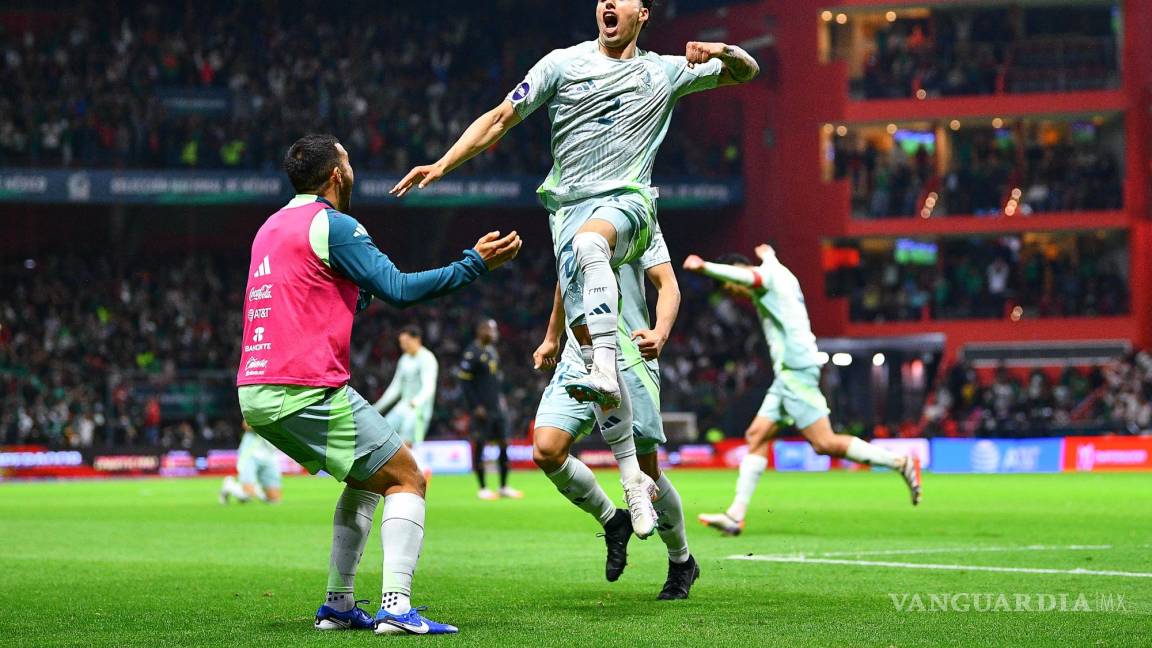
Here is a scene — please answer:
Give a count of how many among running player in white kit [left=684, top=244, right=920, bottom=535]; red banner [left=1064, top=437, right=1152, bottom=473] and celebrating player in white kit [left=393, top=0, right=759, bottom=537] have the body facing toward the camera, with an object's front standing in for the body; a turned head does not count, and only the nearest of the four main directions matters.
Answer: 2

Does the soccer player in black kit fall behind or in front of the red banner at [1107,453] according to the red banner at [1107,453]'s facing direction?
in front

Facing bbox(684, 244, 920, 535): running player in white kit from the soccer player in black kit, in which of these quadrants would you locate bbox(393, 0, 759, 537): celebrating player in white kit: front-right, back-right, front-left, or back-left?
front-right

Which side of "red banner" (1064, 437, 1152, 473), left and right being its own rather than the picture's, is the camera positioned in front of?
front

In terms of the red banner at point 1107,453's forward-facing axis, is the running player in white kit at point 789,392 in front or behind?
in front

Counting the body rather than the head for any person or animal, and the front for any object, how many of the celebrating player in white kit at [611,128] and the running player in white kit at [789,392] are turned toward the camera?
1

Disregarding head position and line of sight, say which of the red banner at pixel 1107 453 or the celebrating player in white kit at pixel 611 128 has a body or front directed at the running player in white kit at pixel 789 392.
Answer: the red banner

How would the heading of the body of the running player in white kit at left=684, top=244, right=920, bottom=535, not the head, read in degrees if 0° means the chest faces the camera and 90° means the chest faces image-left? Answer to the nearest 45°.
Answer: approximately 90°

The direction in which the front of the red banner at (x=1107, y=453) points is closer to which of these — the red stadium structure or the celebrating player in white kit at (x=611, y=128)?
the celebrating player in white kit

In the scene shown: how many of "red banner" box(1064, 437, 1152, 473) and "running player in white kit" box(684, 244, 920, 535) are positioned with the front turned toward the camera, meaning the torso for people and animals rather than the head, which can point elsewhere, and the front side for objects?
1

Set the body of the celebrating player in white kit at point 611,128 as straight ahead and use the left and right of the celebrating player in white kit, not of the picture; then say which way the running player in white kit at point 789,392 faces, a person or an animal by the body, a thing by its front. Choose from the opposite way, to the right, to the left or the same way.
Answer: to the right

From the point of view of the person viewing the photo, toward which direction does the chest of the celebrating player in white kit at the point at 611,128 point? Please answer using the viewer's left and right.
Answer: facing the viewer

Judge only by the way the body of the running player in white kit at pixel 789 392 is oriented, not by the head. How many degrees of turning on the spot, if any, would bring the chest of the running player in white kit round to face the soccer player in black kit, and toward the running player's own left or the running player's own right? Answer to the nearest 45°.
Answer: approximately 45° to the running player's own right
